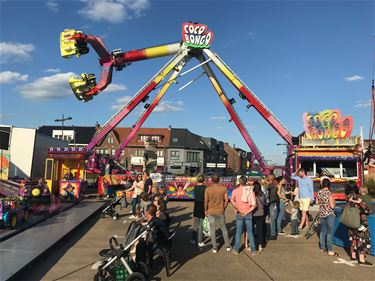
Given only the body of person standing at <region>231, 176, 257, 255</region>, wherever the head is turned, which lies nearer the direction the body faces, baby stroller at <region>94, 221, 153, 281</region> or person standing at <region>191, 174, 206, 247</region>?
the person standing

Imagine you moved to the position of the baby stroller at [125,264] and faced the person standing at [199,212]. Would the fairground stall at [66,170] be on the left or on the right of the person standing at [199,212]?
left

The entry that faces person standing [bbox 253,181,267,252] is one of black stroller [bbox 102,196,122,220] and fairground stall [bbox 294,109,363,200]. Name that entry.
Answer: the fairground stall

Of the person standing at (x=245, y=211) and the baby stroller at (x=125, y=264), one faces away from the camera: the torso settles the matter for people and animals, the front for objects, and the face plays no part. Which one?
the person standing

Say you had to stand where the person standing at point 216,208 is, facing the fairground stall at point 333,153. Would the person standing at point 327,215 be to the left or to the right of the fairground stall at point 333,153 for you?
right

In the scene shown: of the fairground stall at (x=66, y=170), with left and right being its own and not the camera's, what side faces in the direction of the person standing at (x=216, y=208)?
front

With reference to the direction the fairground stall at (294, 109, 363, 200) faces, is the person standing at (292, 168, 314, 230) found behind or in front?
in front

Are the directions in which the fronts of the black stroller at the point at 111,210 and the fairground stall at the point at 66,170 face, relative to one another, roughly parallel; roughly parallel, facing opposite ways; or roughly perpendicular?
roughly perpendicular

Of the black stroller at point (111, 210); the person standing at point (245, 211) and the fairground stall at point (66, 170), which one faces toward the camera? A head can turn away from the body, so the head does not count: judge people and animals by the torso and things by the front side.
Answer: the fairground stall

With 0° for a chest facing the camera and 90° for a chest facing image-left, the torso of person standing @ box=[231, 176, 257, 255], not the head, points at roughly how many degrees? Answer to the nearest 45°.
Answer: approximately 180°

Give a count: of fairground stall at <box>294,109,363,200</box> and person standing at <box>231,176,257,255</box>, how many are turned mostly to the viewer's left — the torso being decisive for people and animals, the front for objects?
0

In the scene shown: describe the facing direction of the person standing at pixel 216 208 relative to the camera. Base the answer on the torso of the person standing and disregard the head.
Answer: away from the camera

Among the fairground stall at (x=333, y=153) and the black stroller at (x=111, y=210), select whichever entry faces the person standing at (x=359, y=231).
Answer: the fairground stall

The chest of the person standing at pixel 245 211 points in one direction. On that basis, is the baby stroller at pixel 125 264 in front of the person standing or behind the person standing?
behind

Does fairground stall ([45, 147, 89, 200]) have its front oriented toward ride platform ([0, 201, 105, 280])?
yes
